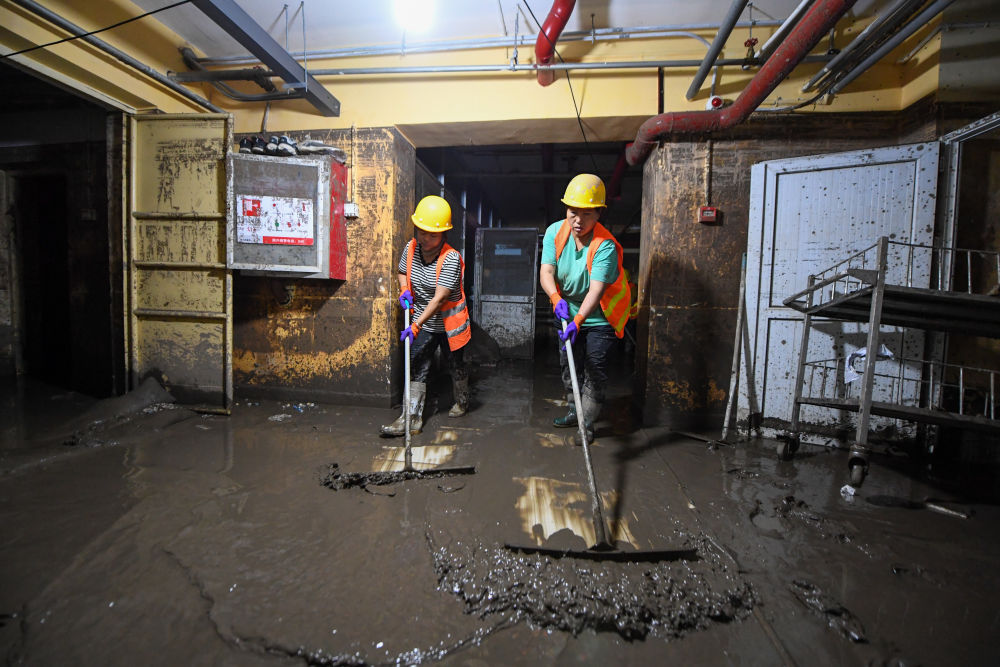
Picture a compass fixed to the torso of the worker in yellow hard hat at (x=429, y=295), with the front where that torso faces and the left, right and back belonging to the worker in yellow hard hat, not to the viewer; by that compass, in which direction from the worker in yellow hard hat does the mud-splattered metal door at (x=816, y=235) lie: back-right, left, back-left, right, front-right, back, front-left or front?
back-left

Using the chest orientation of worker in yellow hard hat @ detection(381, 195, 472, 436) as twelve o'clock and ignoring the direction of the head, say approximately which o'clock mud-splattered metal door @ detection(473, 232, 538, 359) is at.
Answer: The mud-splattered metal door is roughly at 5 o'clock from the worker in yellow hard hat.

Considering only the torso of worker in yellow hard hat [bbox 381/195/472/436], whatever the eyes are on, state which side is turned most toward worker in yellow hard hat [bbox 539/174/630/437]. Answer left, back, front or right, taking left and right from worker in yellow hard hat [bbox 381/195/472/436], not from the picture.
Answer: left

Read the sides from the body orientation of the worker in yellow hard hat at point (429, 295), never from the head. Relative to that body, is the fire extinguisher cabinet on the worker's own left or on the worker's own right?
on the worker's own right

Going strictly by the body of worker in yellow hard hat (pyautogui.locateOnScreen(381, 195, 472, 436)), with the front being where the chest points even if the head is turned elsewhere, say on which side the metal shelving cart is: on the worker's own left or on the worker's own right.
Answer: on the worker's own left

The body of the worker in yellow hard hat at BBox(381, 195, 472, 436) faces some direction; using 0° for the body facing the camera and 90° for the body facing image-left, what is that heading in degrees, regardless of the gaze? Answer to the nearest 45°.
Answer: approximately 45°

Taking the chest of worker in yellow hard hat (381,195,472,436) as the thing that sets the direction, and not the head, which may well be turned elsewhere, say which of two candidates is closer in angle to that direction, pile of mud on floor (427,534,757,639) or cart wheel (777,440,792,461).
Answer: the pile of mud on floor

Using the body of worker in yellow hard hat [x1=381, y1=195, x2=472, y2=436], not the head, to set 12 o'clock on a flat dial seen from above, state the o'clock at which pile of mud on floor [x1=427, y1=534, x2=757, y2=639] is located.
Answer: The pile of mud on floor is roughly at 10 o'clock from the worker in yellow hard hat.

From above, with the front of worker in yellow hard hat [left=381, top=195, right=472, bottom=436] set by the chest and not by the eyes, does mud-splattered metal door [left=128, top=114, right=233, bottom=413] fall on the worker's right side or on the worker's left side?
on the worker's right side

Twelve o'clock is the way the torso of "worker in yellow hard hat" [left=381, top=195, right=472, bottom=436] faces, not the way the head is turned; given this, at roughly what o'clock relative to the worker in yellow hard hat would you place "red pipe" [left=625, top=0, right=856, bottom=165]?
The red pipe is roughly at 8 o'clock from the worker in yellow hard hat.
